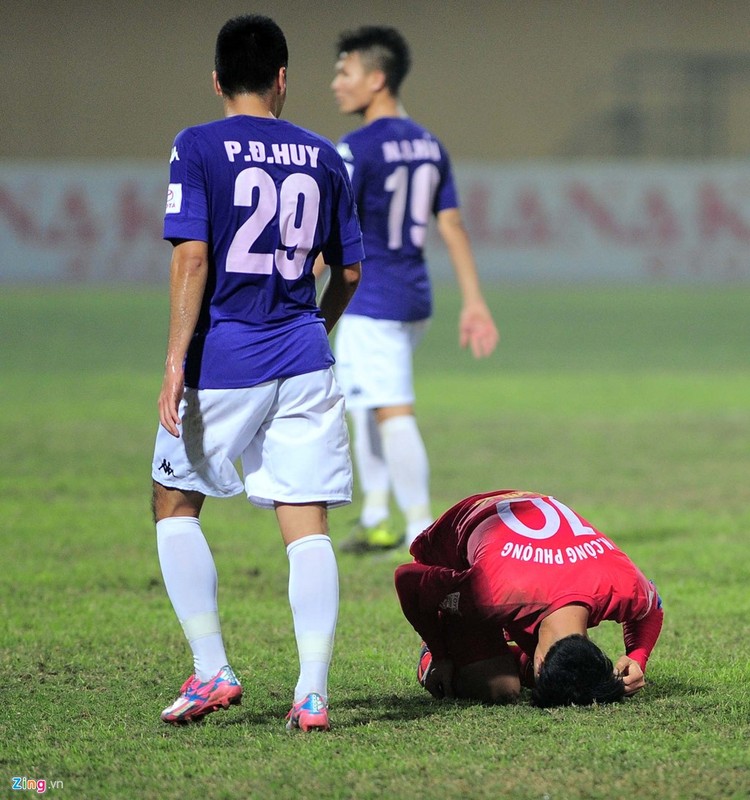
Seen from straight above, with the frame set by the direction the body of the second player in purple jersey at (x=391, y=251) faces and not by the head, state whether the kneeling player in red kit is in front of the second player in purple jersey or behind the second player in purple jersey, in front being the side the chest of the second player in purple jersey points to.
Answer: behind

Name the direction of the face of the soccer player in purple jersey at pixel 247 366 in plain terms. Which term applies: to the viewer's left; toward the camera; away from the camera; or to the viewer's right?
away from the camera

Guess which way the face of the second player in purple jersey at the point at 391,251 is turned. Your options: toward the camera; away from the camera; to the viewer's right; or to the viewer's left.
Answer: to the viewer's left

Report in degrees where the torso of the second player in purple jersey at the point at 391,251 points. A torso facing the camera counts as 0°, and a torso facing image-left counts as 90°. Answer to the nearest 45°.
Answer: approximately 135°

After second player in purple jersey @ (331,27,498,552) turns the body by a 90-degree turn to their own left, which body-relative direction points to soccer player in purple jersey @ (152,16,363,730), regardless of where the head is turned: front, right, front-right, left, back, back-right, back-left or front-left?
front-left
